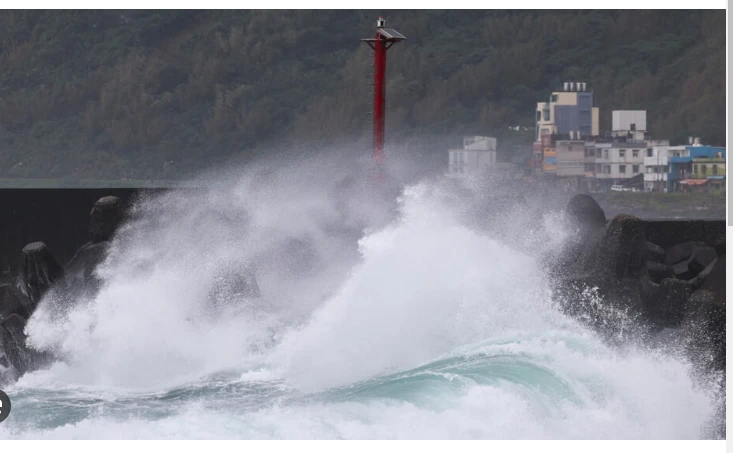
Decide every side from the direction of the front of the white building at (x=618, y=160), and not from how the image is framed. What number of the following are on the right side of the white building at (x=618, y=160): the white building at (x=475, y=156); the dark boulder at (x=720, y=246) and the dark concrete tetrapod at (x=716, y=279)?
1

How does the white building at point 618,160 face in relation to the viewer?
toward the camera

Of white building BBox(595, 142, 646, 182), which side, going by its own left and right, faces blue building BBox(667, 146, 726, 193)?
left

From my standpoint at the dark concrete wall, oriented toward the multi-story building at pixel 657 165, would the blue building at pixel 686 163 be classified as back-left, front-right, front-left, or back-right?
front-right
